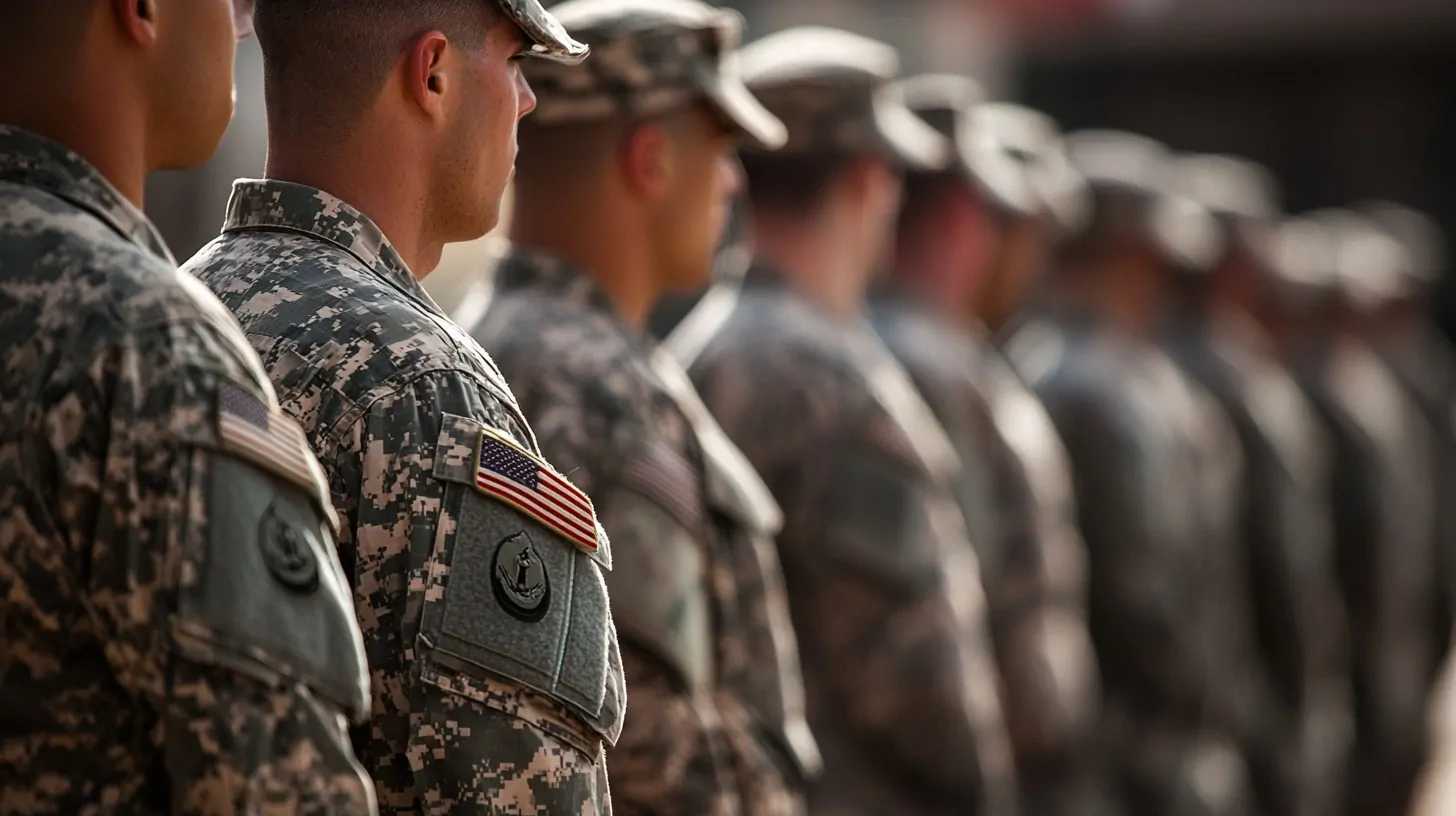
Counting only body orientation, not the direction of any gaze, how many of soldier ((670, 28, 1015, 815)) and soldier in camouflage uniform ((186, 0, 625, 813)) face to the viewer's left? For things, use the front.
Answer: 0

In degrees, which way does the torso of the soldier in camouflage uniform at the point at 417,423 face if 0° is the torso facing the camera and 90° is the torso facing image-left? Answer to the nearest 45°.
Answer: approximately 225°

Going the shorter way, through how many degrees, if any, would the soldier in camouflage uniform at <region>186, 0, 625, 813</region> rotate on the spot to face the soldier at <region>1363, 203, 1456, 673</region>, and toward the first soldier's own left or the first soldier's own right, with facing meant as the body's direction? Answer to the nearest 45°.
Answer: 0° — they already face them

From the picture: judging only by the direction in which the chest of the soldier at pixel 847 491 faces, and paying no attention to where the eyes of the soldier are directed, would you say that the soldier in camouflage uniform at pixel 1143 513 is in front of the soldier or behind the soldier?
in front

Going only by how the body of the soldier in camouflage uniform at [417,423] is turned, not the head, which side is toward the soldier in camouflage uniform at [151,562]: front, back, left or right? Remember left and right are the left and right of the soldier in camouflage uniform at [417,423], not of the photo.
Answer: back

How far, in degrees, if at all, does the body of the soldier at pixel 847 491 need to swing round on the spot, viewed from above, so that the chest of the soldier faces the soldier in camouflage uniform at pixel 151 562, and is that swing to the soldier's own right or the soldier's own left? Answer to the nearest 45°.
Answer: approximately 135° to the soldier's own right

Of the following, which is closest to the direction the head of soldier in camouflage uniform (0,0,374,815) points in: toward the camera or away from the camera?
away from the camera

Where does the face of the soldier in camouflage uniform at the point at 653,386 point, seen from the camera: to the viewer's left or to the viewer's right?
to the viewer's right

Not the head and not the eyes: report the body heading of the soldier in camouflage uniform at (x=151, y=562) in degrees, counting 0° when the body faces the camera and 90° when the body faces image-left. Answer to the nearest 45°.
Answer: approximately 225°

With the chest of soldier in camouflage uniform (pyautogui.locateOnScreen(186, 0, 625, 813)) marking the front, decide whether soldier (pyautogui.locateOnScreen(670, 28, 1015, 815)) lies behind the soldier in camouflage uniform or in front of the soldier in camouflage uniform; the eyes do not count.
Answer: in front
